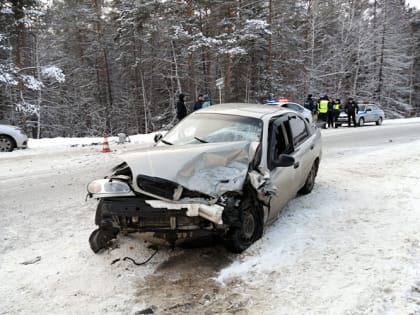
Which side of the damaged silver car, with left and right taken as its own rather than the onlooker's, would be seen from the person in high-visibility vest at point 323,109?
back

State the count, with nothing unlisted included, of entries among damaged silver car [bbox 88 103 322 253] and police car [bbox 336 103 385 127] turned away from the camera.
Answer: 0

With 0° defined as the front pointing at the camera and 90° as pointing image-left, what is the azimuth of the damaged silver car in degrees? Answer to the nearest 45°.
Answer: approximately 45°

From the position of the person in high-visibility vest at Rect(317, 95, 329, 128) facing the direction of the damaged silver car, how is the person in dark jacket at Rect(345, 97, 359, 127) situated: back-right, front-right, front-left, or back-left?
back-left

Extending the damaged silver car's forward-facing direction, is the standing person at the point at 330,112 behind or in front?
behind

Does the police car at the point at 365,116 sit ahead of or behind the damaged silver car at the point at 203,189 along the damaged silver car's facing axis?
behind
